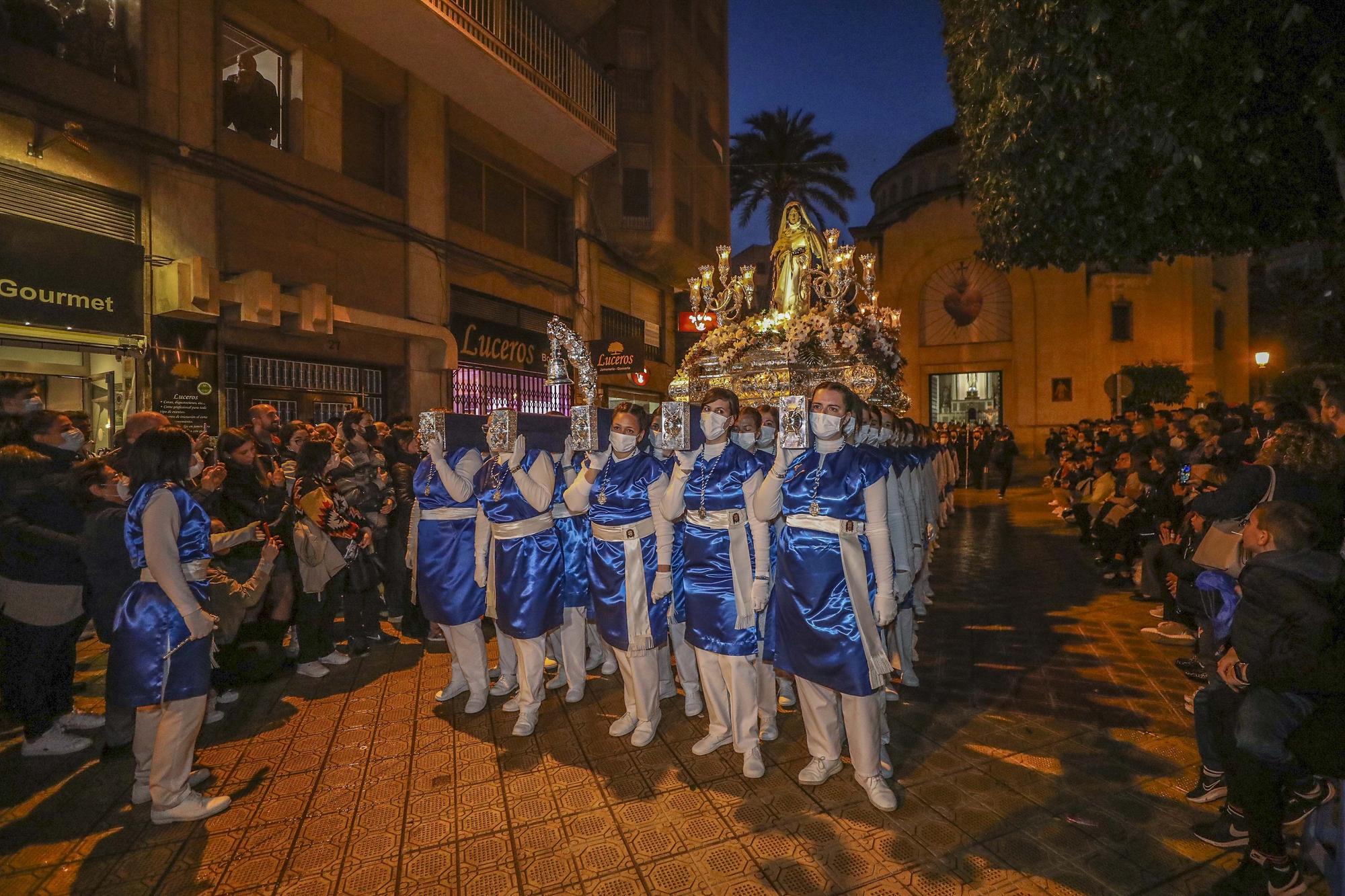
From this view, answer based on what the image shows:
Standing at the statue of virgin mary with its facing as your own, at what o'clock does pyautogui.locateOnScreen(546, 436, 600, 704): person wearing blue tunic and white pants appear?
The person wearing blue tunic and white pants is roughly at 1 o'clock from the statue of virgin mary.

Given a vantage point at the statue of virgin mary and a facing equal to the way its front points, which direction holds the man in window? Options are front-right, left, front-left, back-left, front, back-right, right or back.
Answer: right

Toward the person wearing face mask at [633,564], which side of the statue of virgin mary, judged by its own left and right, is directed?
front

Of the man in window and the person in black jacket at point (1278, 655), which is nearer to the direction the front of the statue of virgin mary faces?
the person in black jacket

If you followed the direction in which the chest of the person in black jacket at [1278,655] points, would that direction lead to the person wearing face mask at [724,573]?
yes

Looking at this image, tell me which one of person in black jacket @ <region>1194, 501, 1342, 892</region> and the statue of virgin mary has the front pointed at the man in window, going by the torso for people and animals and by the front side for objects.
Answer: the person in black jacket

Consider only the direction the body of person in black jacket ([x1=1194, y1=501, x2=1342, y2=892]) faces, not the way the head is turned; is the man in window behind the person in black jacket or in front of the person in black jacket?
in front

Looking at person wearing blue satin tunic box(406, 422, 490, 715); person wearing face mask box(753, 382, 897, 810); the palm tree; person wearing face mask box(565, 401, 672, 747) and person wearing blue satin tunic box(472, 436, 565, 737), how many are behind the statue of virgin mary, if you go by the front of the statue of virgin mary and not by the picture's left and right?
1

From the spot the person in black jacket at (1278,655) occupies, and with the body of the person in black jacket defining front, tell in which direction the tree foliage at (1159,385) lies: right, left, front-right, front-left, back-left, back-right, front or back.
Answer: right

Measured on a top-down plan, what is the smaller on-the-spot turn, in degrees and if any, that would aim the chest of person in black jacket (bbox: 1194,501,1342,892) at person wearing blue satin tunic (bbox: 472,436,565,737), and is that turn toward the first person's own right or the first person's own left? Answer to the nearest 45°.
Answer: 0° — they already face them

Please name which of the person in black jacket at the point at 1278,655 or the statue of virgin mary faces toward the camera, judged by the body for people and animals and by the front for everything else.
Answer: the statue of virgin mary

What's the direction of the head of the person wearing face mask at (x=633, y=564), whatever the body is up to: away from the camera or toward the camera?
toward the camera

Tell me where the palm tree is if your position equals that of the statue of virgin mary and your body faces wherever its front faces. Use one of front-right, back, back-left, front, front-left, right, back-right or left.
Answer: back

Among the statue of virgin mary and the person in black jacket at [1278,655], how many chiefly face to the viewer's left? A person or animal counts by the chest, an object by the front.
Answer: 1

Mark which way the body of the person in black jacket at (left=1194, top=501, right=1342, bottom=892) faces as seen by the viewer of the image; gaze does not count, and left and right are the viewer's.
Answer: facing to the left of the viewer

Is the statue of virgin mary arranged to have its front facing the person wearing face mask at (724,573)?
yes

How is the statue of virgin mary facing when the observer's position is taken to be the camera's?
facing the viewer

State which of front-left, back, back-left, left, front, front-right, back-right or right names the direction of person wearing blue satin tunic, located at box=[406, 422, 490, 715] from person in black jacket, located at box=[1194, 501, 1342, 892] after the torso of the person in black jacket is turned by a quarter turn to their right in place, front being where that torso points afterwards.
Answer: left

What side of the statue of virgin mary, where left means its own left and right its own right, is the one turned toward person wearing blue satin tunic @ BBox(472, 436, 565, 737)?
front
